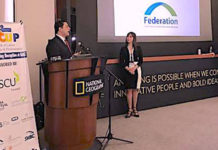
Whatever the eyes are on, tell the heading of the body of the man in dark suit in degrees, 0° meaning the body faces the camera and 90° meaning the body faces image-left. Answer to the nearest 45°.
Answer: approximately 315°

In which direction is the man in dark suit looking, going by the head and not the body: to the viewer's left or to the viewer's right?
to the viewer's right

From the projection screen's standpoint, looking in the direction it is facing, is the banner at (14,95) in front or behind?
in front

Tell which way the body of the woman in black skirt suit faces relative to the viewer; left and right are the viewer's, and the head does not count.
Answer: facing the viewer

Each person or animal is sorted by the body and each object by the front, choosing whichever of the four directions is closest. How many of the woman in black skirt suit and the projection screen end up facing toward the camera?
2

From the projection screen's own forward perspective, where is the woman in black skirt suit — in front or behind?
in front

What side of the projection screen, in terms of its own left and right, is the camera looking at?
front
